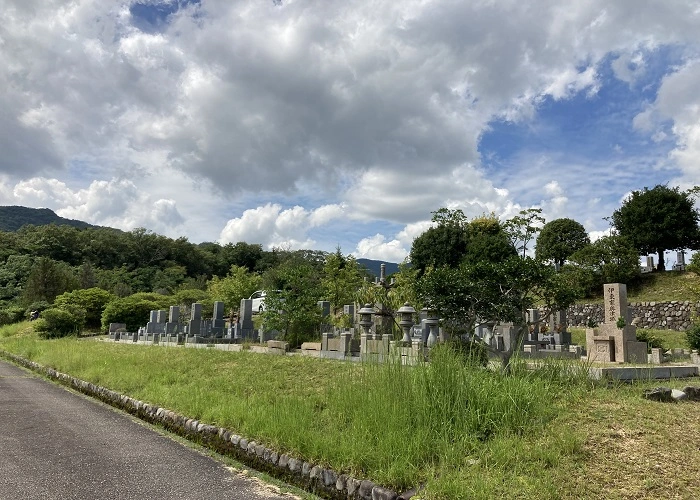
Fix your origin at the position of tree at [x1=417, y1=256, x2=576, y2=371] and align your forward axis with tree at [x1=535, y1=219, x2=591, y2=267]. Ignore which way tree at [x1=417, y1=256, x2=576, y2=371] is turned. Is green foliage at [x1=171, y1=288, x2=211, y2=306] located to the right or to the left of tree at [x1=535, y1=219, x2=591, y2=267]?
left

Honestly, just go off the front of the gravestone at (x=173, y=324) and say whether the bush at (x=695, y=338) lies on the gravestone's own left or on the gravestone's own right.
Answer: on the gravestone's own left

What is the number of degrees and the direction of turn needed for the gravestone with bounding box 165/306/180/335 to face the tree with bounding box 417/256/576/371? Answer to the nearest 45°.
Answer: approximately 45° to its left

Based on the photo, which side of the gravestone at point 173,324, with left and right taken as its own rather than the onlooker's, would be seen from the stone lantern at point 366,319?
left

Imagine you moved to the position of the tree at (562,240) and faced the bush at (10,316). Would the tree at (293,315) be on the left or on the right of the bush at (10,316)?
left

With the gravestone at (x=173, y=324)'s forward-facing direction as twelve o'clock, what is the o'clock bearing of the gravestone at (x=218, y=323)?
the gravestone at (x=218, y=323) is roughly at 9 o'clock from the gravestone at (x=173, y=324).

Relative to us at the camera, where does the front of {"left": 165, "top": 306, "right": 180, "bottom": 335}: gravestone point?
facing the viewer and to the left of the viewer

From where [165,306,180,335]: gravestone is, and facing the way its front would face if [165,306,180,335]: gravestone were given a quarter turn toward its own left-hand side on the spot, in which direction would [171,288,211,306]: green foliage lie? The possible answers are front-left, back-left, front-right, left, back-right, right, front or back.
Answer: back-left

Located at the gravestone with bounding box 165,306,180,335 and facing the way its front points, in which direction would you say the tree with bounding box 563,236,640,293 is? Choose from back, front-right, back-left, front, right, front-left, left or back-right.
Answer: back-left

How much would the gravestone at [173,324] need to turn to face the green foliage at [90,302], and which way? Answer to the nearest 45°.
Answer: approximately 90° to its right

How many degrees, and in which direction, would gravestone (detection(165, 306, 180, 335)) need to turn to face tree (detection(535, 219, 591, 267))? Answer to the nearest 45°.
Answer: approximately 135° to its left

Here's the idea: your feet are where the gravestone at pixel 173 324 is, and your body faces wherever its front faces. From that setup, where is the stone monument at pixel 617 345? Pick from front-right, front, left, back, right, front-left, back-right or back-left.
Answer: left

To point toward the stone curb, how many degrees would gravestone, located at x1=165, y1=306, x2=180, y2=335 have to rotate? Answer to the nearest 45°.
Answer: approximately 45° to its left

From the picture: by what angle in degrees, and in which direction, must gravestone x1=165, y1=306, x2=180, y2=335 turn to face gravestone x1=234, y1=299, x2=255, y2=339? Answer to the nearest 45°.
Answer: approximately 90° to its left

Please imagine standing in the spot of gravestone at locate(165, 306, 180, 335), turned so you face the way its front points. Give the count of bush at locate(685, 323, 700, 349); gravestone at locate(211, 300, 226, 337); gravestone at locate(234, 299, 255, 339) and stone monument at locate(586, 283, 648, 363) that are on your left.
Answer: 4

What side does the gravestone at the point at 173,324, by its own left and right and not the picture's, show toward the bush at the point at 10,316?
right

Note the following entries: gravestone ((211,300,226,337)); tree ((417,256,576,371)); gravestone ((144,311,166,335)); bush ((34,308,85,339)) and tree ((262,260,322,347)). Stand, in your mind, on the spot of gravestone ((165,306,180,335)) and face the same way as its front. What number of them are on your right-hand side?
2
